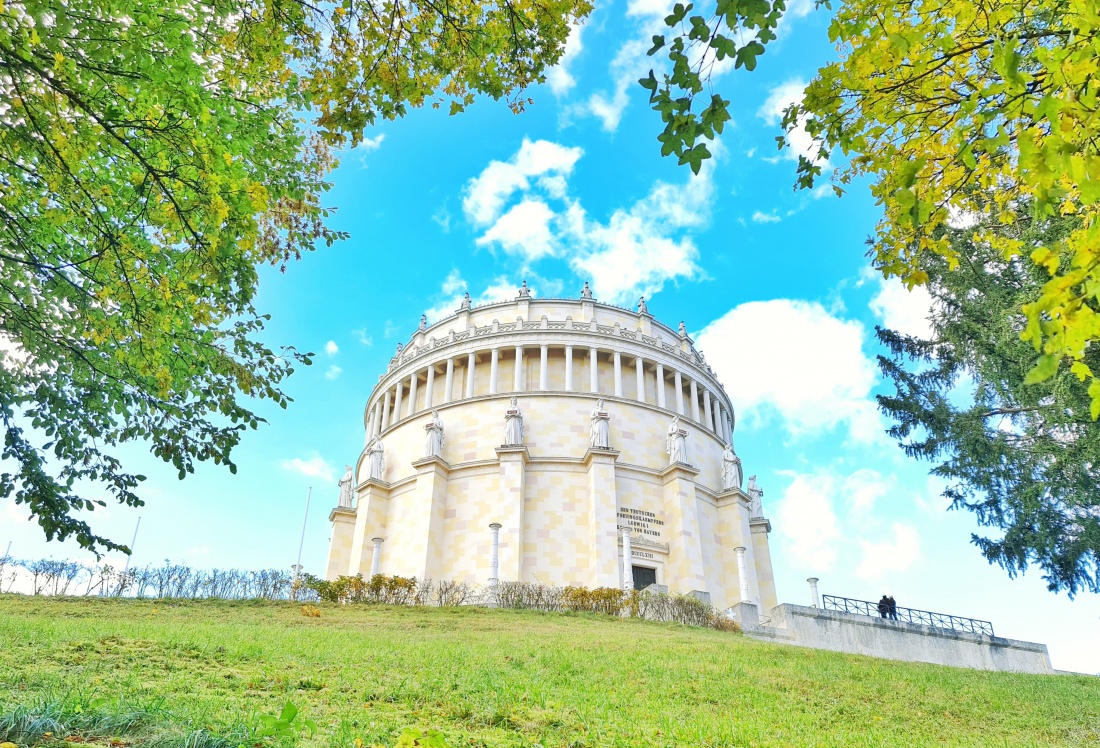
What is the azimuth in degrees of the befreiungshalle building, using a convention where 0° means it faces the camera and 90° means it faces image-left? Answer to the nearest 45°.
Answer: approximately 315°
